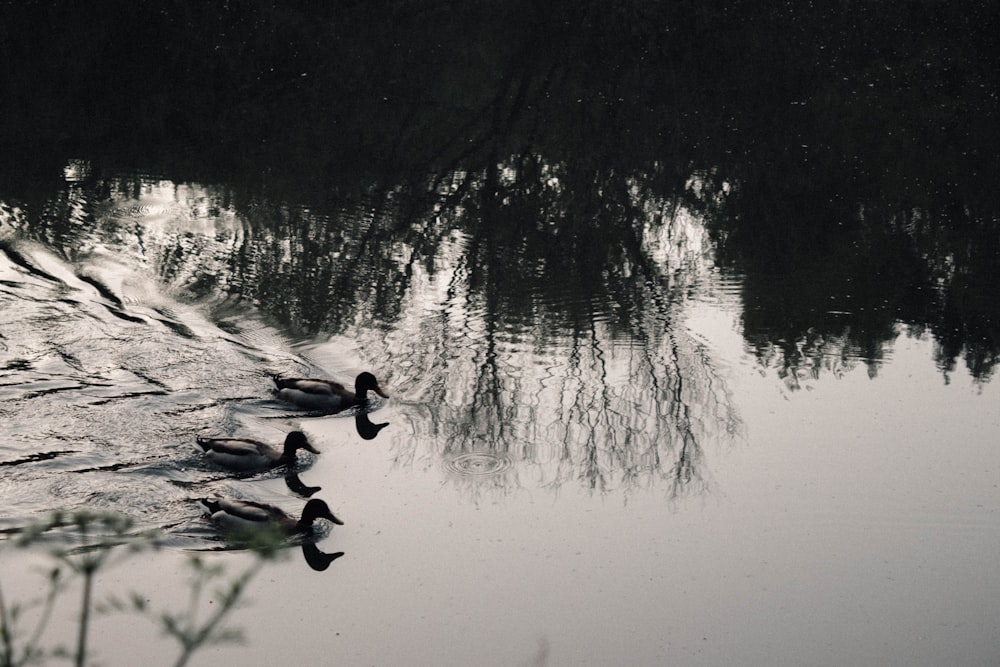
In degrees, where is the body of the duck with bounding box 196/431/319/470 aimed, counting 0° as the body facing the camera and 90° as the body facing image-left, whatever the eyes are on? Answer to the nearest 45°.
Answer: approximately 270°
